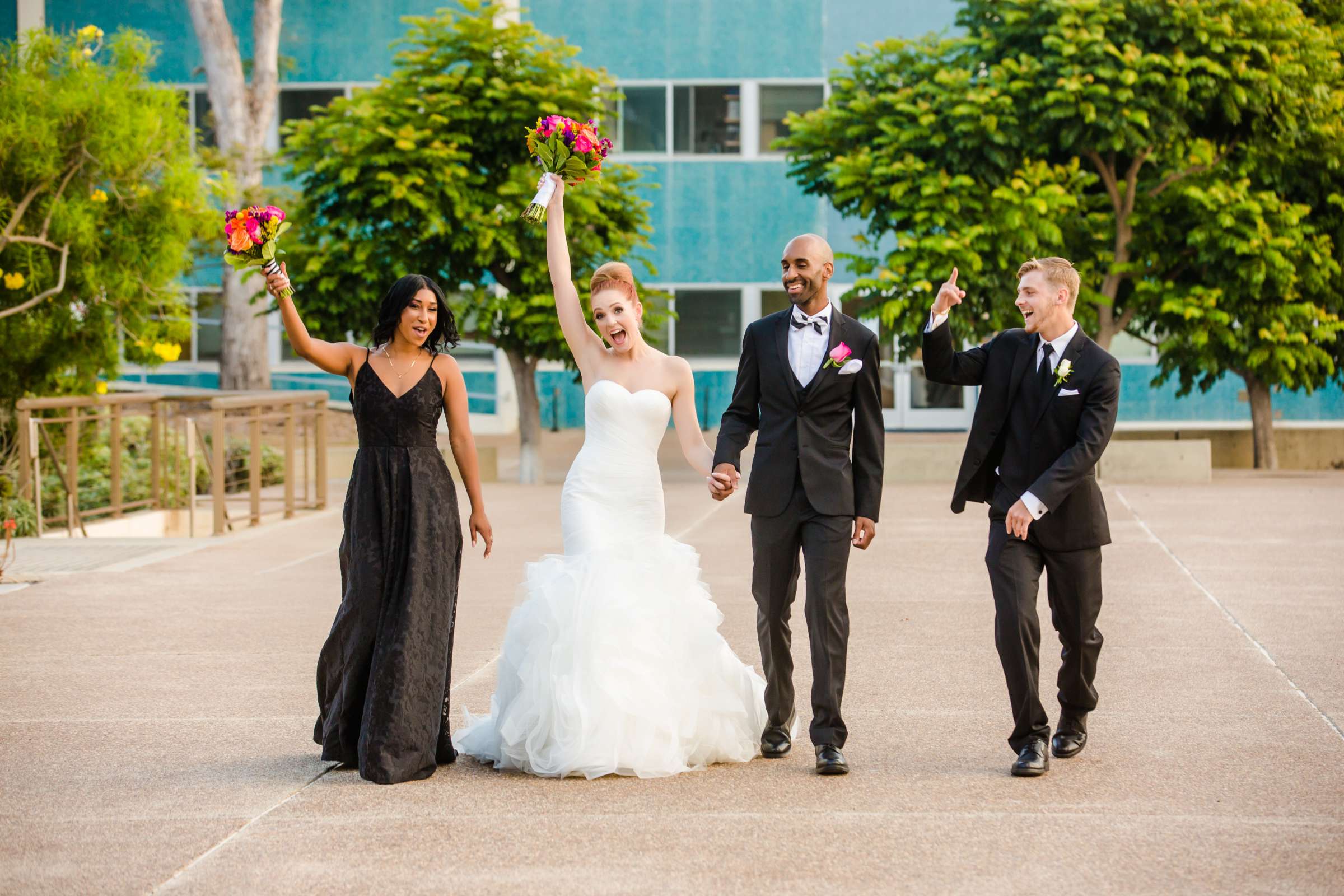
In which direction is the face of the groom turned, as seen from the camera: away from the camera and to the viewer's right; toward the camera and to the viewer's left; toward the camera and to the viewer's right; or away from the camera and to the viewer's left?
toward the camera and to the viewer's left

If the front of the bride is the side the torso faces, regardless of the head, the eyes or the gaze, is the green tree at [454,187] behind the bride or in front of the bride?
behind

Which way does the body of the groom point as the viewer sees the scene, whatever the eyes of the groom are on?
toward the camera

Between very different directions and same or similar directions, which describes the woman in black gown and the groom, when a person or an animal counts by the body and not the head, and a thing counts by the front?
same or similar directions

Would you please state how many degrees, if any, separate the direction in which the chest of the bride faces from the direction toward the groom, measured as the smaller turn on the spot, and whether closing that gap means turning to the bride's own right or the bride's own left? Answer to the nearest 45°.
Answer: approximately 90° to the bride's own left

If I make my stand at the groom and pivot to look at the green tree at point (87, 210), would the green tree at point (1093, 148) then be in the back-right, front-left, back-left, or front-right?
front-right

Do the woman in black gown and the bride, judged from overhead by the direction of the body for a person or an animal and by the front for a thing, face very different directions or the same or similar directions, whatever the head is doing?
same or similar directions

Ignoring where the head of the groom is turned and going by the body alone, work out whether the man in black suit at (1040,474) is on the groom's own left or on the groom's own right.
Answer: on the groom's own left

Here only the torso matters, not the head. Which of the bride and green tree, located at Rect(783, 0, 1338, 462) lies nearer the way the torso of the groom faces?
the bride

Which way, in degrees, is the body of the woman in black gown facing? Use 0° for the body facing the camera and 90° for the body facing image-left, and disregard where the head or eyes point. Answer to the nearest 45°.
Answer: approximately 0°

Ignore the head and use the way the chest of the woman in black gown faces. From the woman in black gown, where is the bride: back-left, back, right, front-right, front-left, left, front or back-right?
left

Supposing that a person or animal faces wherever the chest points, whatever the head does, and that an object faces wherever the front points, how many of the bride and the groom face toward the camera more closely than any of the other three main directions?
2

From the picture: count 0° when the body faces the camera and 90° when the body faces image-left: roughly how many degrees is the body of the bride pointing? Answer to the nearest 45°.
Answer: approximately 0°

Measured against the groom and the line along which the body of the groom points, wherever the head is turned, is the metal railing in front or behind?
behind

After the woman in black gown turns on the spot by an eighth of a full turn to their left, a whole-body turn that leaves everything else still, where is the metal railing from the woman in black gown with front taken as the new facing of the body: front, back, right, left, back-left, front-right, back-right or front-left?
back-left

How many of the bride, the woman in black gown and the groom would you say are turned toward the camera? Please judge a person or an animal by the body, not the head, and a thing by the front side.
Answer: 3
